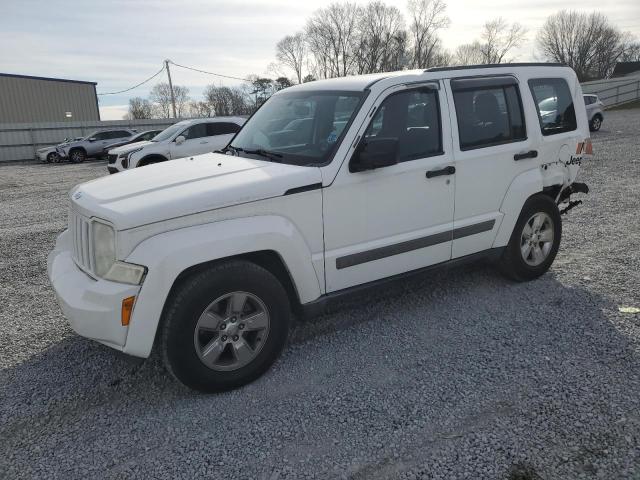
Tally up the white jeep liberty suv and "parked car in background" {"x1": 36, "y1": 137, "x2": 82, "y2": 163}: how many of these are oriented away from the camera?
0

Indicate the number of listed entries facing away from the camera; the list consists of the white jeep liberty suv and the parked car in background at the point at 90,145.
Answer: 0

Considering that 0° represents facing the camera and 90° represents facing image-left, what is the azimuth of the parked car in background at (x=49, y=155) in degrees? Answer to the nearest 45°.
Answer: approximately 45°

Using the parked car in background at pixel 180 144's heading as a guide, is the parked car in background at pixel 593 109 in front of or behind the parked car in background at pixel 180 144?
behind

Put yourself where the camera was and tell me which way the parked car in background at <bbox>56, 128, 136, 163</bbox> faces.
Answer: facing the viewer and to the left of the viewer

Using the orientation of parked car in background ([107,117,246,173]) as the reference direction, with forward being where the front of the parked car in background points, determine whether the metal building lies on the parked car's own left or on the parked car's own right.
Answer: on the parked car's own right

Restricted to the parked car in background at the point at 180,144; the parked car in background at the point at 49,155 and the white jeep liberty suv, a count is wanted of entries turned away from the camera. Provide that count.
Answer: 0

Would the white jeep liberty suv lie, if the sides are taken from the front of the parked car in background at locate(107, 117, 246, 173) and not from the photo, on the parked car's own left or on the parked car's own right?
on the parked car's own left

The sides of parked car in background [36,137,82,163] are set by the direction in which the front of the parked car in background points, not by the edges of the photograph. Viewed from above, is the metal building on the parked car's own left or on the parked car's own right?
on the parked car's own right

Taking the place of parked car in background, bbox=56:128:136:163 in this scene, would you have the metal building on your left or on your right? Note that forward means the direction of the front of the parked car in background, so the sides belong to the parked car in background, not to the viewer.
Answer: on your right
